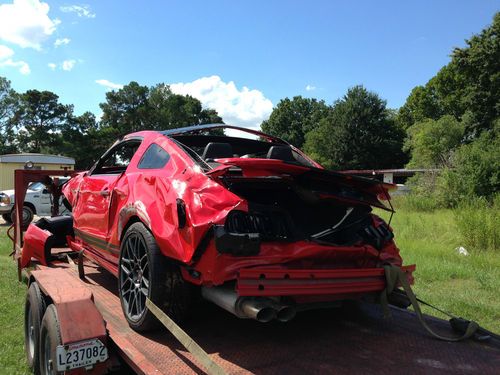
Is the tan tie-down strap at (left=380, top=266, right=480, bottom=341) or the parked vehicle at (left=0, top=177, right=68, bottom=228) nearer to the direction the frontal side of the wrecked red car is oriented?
the parked vehicle

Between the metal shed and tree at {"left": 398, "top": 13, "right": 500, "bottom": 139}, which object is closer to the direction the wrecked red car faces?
the metal shed

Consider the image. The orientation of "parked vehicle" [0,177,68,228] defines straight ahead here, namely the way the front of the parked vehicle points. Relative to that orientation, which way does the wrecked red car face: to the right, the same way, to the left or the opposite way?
to the right

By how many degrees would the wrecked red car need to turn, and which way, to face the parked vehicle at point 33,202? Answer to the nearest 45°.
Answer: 0° — it already faces it

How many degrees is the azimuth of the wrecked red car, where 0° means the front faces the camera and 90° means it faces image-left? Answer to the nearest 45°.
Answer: approximately 135°

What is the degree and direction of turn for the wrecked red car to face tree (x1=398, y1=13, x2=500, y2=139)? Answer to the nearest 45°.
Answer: approximately 90° to its right

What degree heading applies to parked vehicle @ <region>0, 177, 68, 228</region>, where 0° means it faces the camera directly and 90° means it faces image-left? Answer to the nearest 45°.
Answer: approximately 45°

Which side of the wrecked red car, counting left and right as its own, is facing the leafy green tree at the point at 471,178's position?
right
